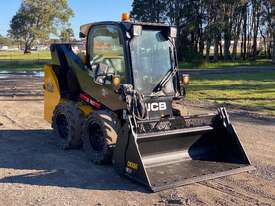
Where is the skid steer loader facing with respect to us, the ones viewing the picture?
facing the viewer and to the right of the viewer
